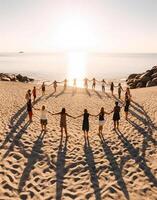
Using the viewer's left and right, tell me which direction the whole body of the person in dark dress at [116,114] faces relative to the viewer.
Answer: facing away from the viewer and to the left of the viewer
